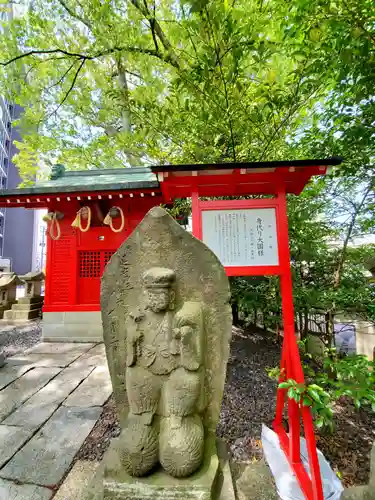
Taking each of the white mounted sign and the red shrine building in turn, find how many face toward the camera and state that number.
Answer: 2

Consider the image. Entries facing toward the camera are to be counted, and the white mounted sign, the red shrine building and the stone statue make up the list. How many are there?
3

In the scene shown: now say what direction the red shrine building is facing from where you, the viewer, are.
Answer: facing the viewer

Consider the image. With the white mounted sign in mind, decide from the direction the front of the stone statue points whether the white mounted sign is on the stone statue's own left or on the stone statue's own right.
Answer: on the stone statue's own left

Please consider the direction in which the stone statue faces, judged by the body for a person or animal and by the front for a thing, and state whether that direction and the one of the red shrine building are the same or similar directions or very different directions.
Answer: same or similar directions

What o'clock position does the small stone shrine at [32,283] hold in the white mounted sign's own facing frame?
The small stone shrine is roughly at 4 o'clock from the white mounted sign.

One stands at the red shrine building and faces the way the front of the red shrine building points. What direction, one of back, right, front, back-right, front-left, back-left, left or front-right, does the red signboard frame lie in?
front-left

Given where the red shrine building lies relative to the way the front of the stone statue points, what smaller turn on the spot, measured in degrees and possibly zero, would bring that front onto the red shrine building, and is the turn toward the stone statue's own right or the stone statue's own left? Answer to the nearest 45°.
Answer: approximately 135° to the stone statue's own right

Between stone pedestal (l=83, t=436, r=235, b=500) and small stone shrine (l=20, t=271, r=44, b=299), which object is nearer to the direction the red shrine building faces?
the stone pedestal

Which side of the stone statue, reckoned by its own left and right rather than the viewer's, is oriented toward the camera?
front

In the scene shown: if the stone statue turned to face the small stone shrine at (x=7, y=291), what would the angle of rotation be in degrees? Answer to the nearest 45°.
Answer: approximately 135° to its right

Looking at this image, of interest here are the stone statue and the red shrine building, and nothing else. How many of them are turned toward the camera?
2

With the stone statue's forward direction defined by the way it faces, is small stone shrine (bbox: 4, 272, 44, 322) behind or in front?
behind

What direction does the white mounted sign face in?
toward the camera
